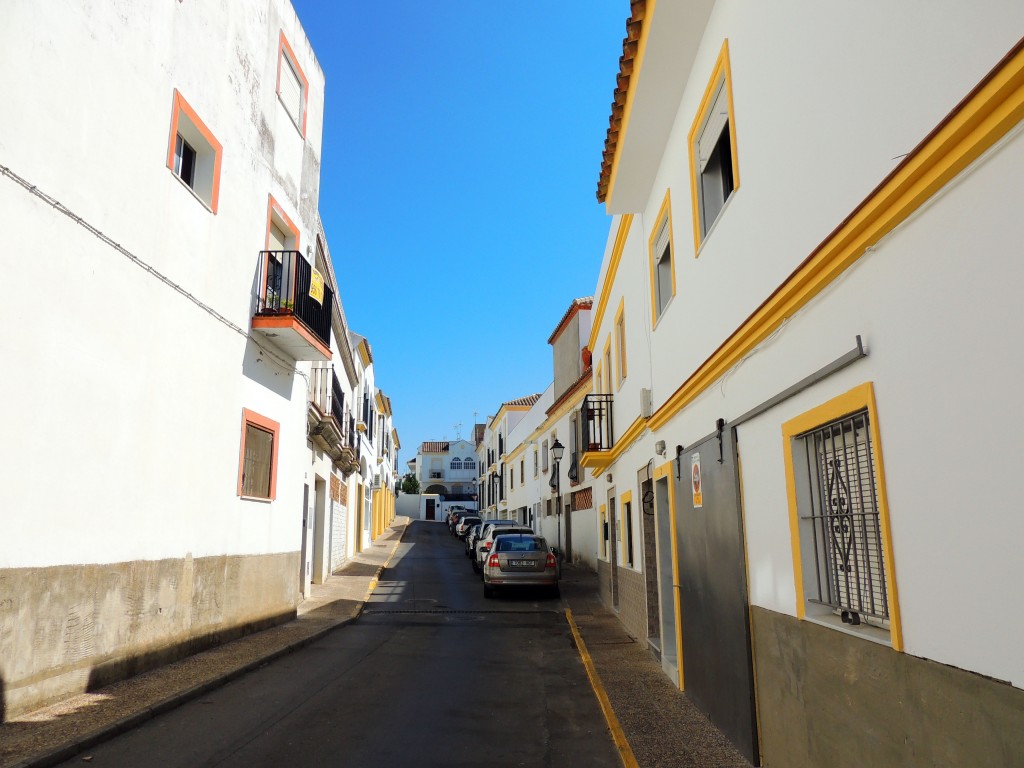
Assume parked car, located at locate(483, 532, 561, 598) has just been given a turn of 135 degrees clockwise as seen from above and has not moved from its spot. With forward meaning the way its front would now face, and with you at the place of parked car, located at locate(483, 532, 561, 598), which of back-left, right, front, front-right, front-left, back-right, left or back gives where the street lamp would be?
back-left

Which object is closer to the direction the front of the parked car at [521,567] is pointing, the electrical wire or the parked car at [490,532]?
the parked car

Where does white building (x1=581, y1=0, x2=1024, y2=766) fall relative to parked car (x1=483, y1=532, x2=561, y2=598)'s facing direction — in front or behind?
behind

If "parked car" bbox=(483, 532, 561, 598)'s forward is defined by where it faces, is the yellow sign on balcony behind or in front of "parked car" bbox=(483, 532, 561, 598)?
behind

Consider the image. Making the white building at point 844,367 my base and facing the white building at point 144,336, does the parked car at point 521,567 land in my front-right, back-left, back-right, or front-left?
front-right

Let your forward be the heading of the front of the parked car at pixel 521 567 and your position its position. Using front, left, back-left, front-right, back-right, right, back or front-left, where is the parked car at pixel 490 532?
front

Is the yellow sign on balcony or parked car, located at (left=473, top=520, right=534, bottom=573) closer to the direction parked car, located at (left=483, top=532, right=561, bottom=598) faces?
the parked car

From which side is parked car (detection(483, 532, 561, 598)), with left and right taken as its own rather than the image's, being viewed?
back

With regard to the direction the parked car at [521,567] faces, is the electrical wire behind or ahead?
behind

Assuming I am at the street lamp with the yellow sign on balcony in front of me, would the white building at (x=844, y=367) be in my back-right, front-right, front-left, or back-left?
front-left

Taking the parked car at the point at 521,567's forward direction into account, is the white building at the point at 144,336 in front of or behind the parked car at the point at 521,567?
behind
